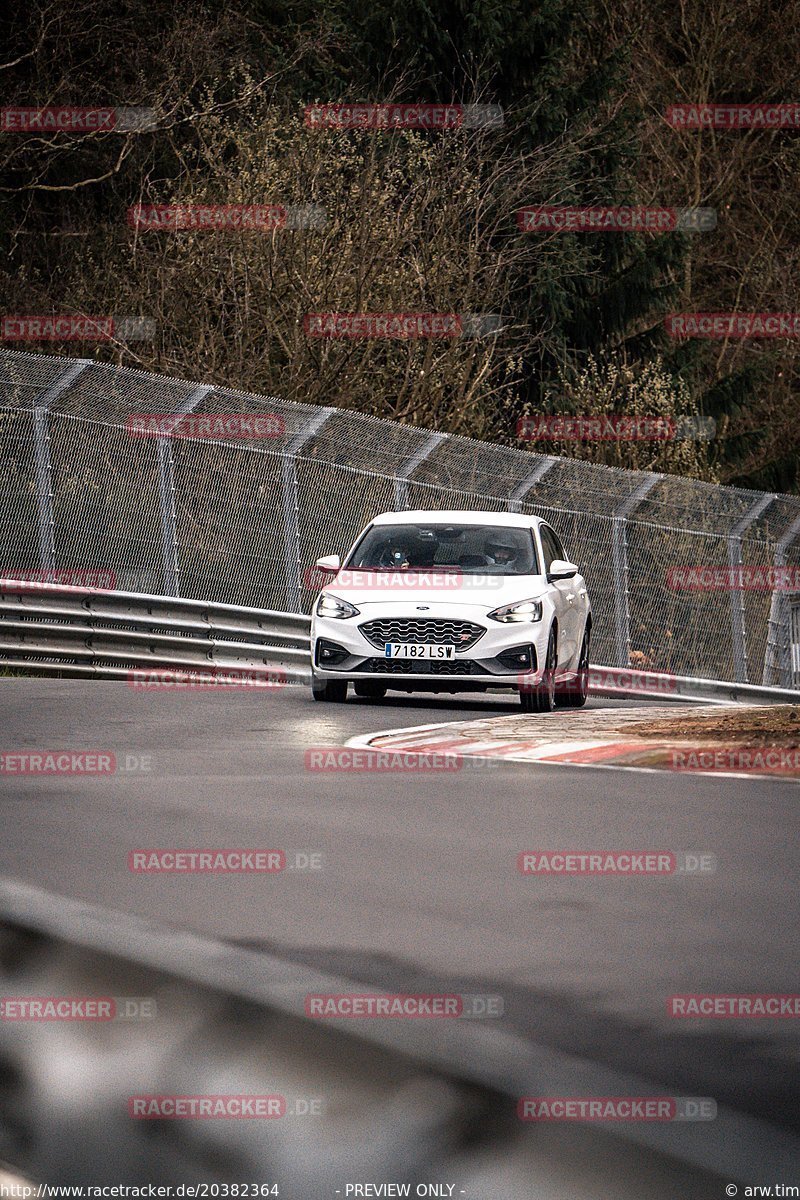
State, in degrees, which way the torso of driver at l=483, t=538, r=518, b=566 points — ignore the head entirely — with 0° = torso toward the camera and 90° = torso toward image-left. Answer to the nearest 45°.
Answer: approximately 0°

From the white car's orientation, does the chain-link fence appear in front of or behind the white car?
behind

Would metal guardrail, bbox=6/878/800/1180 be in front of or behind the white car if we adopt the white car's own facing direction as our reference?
in front

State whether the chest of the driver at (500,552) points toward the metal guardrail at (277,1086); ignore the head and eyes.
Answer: yes

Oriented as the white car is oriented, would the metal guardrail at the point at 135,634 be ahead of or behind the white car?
behind
